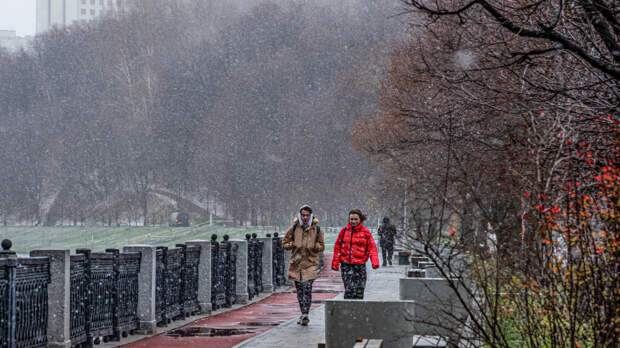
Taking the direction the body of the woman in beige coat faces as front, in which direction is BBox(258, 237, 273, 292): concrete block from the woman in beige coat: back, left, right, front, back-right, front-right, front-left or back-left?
back

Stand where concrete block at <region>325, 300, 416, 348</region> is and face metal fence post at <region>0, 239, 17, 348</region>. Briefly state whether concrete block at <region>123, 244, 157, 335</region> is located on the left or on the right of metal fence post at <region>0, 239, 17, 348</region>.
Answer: right

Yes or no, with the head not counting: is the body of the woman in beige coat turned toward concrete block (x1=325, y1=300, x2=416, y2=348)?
yes

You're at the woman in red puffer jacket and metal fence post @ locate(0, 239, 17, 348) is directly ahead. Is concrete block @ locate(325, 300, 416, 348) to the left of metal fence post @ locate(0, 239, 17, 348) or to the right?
left

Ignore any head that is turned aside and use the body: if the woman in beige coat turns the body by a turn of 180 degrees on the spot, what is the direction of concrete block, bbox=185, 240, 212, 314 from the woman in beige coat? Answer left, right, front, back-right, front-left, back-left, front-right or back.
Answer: front-left

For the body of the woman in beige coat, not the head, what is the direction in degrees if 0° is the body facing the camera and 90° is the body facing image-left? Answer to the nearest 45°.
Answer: approximately 0°

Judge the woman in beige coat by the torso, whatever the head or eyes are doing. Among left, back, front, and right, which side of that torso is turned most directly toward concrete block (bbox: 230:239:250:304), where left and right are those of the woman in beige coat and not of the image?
back
